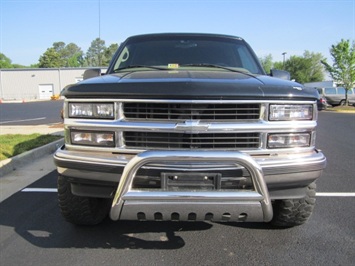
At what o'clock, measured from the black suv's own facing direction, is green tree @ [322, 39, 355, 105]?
The green tree is roughly at 7 o'clock from the black suv.

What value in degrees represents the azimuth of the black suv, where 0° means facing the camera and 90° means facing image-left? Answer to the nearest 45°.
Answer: approximately 0°

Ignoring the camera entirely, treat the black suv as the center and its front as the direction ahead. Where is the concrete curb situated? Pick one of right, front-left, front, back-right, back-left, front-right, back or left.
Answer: back-right

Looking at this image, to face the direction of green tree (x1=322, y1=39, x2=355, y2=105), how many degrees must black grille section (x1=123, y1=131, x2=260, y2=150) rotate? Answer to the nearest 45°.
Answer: approximately 135° to its left

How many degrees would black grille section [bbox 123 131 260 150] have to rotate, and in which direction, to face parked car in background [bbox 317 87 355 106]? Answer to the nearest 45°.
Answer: approximately 135° to its left

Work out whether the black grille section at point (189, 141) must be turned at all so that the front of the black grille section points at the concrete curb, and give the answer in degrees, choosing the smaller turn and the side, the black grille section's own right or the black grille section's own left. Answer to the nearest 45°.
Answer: approximately 135° to the black grille section's own right
